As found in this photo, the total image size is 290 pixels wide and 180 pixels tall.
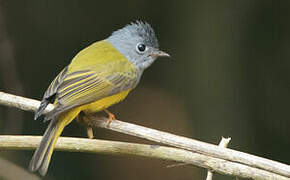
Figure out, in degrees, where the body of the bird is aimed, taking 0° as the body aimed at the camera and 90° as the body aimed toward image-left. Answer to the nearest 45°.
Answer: approximately 270°
